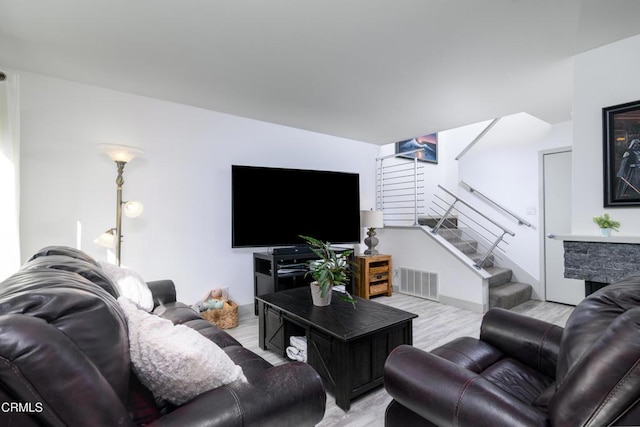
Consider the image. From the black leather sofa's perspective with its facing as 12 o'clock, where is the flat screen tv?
The flat screen tv is roughly at 10 o'clock from the black leather sofa.

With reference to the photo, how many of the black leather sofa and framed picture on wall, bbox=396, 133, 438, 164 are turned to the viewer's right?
1

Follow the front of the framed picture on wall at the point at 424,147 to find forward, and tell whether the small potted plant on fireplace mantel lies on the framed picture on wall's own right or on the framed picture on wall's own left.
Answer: on the framed picture on wall's own left

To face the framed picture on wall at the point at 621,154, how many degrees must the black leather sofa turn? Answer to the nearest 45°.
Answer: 0° — it already faces it

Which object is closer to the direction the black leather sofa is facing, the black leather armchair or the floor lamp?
the black leather armchair

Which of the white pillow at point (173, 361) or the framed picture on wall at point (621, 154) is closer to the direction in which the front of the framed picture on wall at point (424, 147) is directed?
the white pillow

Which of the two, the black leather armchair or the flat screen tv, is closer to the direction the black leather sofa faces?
the black leather armchair

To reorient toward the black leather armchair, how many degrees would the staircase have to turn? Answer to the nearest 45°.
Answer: approximately 45° to its right

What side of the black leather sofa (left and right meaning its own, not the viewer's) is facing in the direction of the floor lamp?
left

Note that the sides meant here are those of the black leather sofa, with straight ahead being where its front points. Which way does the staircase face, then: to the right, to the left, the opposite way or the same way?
to the right

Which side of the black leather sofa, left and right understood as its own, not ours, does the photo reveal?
right
